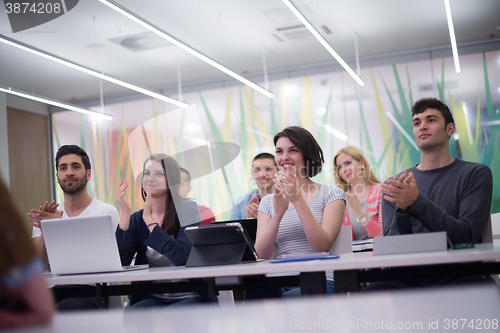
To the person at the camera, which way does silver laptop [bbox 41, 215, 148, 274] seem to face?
facing away from the viewer and to the right of the viewer

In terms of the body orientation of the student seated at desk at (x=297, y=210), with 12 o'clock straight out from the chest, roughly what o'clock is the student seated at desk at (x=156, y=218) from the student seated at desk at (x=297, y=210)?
the student seated at desk at (x=156, y=218) is roughly at 2 o'clock from the student seated at desk at (x=297, y=210).

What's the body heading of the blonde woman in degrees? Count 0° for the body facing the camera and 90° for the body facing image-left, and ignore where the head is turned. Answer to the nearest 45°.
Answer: approximately 45°

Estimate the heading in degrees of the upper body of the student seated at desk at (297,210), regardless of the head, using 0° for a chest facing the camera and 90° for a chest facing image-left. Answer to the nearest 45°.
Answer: approximately 45°

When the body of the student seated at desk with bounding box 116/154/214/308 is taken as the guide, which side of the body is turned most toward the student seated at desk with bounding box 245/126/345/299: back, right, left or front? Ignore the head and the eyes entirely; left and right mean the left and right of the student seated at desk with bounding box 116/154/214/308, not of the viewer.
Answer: left
